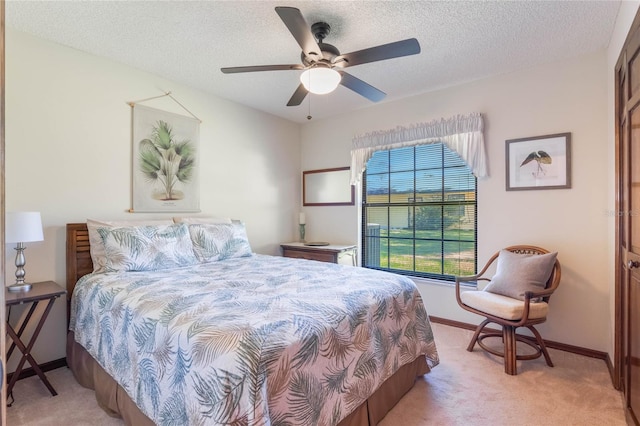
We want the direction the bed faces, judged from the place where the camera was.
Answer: facing the viewer and to the right of the viewer

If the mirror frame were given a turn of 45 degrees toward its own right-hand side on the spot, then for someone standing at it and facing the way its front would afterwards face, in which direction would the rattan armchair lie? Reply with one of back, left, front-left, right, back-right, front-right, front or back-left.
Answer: back-left

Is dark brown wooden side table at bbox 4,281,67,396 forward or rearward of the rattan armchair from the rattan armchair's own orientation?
forward

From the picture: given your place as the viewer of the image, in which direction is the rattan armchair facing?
facing the viewer and to the left of the viewer

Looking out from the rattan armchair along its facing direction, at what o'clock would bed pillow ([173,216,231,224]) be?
The bed pillow is roughly at 1 o'clock from the rattan armchair.

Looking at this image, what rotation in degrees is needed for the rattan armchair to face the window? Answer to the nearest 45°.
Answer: approximately 90° to its right

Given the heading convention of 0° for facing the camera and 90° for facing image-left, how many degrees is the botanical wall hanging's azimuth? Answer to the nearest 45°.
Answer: approximately 315°

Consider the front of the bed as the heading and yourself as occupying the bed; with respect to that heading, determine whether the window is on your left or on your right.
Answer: on your left

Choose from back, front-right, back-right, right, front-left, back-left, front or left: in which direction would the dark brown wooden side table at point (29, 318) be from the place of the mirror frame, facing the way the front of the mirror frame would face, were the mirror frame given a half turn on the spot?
back

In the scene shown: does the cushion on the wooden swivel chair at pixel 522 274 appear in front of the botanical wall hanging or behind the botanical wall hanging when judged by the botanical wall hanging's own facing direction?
in front

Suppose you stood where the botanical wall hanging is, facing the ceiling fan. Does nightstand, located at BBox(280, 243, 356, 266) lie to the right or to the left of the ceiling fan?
left

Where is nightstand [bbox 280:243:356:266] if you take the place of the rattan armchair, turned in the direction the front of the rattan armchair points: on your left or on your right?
on your right

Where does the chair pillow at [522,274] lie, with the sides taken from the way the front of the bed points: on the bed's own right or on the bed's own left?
on the bed's own left
